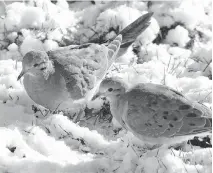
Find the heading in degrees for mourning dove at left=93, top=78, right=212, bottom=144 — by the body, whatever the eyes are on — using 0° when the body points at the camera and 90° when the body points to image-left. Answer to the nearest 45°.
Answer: approximately 90°

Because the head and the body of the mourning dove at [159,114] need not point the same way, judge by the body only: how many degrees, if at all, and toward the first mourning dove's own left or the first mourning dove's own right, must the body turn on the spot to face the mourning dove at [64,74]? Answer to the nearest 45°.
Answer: approximately 45° to the first mourning dove's own right
